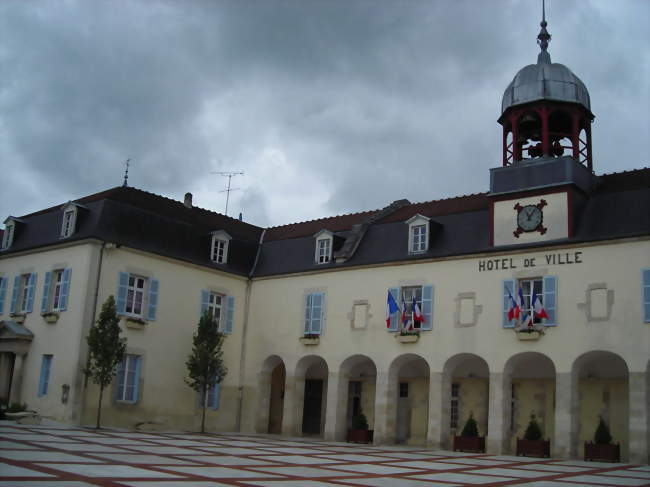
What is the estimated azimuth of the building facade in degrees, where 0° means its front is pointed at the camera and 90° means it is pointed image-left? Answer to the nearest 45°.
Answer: approximately 45°
